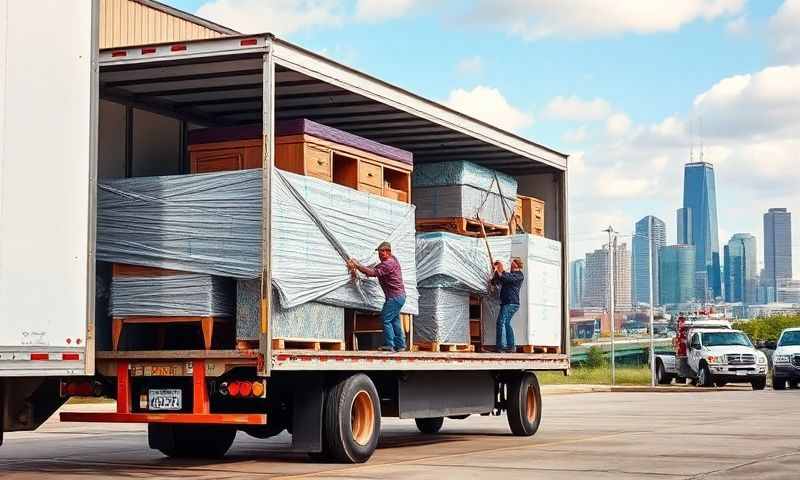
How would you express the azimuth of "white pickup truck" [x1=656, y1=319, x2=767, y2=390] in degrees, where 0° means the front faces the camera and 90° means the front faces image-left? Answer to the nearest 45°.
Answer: approximately 315°

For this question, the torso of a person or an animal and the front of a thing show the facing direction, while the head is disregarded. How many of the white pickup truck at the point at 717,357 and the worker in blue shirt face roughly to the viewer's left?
1

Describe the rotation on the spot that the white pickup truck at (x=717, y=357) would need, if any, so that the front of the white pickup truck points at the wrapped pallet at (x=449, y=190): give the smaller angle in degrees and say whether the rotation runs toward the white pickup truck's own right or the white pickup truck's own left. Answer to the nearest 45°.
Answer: approximately 45° to the white pickup truck's own right

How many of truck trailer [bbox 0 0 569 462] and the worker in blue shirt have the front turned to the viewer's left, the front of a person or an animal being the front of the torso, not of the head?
1

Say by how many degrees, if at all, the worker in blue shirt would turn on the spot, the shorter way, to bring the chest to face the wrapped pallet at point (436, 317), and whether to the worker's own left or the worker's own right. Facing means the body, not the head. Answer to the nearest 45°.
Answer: approximately 45° to the worker's own left

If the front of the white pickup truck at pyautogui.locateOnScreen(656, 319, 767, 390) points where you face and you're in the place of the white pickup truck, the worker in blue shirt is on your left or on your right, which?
on your right

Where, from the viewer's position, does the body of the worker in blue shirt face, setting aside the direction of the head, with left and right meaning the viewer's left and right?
facing to the left of the viewer

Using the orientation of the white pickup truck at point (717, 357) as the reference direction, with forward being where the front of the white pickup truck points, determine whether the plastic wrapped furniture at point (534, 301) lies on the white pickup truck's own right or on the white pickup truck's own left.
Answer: on the white pickup truck's own right

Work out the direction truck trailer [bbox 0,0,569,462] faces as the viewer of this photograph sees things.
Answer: facing away from the viewer and to the right of the viewer
